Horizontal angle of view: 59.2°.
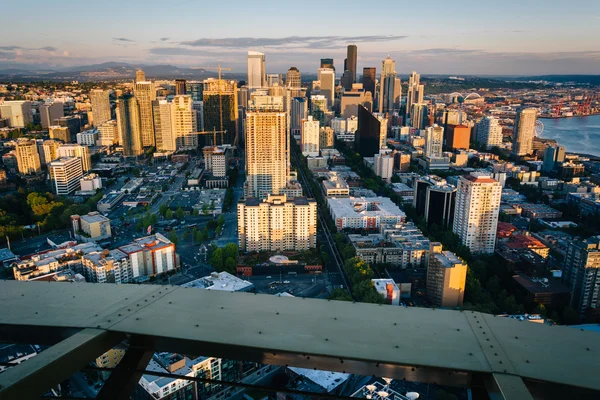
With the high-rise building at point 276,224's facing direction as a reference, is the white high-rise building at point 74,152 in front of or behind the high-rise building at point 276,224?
behind

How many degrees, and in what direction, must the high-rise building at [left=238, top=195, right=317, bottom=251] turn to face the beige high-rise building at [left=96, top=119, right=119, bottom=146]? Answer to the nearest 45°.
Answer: approximately 135° to its right

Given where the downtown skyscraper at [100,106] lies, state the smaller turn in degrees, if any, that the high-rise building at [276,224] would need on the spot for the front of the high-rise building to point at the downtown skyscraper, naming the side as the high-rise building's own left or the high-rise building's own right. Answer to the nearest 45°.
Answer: approximately 135° to the high-rise building's own right

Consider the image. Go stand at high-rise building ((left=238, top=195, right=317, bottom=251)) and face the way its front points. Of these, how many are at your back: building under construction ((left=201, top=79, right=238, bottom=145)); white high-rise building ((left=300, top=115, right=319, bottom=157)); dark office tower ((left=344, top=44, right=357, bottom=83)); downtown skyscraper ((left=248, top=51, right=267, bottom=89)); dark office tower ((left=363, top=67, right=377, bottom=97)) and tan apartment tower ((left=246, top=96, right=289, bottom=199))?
6

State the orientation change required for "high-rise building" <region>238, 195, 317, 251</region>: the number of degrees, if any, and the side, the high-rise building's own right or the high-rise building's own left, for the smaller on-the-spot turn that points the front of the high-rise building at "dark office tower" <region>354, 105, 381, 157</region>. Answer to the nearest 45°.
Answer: approximately 180°

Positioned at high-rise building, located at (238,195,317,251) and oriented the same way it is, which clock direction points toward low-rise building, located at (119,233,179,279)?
low-rise building, located at (119,233,179,279) is roughly at 2 o'clock from high-rise building, located at (238,195,317,251).

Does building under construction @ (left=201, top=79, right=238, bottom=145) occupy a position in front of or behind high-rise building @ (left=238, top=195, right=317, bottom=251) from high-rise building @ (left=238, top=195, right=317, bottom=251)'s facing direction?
behind

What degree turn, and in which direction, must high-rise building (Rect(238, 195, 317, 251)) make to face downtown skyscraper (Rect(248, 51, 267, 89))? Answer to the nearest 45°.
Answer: approximately 180°

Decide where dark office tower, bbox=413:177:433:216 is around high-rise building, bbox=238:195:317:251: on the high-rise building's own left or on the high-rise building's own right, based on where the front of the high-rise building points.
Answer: on the high-rise building's own left

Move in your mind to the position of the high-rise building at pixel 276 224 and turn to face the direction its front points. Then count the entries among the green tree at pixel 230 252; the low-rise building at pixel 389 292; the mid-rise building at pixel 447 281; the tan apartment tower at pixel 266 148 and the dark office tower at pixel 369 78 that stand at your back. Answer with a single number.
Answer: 2

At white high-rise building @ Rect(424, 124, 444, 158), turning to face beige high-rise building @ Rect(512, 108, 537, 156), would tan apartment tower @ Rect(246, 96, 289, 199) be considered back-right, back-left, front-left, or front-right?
back-right

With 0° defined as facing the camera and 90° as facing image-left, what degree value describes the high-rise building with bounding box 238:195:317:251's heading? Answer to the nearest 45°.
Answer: approximately 0°

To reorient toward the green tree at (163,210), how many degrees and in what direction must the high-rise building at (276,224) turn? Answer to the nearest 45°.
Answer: approximately 135° to its right

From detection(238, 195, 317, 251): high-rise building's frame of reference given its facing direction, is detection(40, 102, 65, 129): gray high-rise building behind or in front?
behind
